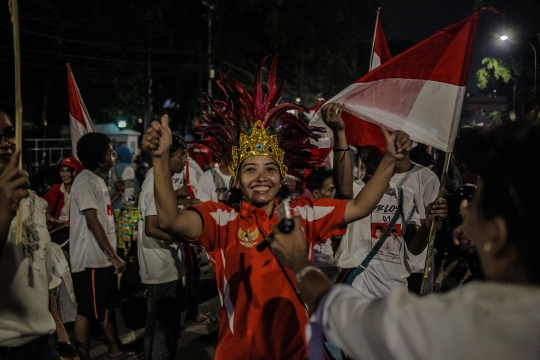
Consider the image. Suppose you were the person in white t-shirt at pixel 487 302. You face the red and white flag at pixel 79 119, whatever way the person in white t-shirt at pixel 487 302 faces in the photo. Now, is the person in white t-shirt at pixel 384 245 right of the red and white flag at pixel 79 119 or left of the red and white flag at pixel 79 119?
right

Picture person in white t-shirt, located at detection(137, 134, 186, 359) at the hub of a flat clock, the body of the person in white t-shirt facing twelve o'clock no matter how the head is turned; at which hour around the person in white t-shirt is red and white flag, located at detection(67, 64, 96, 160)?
The red and white flag is roughly at 8 o'clock from the person in white t-shirt.

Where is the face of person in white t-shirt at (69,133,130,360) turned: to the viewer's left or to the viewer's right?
to the viewer's right

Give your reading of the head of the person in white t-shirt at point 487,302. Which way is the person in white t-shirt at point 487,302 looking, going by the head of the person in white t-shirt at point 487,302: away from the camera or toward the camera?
away from the camera

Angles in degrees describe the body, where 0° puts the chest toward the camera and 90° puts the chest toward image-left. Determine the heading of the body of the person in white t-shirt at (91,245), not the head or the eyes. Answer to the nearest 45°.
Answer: approximately 270°

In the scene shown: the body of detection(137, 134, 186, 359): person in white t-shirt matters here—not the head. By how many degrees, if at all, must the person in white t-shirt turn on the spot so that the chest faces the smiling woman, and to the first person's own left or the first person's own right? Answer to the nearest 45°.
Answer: approximately 90° to the first person's own right

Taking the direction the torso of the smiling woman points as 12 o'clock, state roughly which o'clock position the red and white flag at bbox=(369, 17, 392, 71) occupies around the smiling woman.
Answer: The red and white flag is roughly at 7 o'clock from the smiling woman.

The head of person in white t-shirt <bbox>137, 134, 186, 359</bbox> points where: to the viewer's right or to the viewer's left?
to the viewer's right

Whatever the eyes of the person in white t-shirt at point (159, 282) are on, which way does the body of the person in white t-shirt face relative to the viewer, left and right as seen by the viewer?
facing to the right of the viewer
